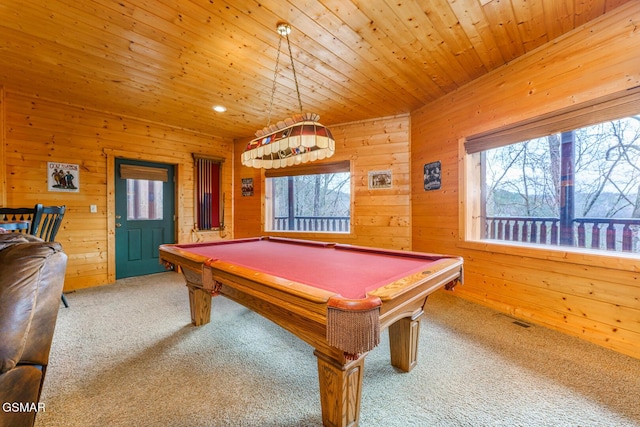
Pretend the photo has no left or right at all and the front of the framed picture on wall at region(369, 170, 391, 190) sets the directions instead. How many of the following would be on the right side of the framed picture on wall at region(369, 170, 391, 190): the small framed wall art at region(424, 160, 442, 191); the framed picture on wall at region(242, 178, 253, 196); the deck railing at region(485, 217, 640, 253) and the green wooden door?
2

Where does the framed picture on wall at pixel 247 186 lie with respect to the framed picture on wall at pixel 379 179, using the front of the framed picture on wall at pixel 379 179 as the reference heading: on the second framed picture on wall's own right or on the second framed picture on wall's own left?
on the second framed picture on wall's own right

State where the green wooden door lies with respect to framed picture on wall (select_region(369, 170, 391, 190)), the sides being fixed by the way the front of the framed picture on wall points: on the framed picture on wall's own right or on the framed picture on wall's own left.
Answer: on the framed picture on wall's own right

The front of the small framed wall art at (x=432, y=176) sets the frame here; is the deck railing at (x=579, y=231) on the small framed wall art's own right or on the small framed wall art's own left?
on the small framed wall art's own left

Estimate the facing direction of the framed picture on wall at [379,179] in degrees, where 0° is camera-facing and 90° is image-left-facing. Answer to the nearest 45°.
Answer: approximately 0°

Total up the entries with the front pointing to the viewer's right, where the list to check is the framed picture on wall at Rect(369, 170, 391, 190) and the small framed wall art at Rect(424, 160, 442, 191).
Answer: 0

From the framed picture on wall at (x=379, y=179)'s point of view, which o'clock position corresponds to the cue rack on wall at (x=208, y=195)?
The cue rack on wall is roughly at 3 o'clock from the framed picture on wall.

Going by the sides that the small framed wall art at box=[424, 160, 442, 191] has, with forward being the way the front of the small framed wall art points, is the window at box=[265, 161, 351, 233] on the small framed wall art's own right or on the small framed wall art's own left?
on the small framed wall art's own right

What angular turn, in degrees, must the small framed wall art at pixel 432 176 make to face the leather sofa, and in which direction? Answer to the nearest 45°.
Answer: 0° — it already faces it

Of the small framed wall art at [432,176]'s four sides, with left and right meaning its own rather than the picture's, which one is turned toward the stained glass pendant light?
front

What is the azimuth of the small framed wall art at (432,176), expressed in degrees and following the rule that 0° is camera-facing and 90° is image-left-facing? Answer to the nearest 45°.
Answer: approximately 45°

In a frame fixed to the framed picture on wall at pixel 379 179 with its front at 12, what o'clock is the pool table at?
The pool table is roughly at 12 o'clock from the framed picture on wall.

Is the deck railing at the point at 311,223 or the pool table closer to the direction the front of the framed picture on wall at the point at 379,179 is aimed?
the pool table

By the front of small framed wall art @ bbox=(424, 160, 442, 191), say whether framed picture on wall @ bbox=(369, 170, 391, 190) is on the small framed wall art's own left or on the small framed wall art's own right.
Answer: on the small framed wall art's own right

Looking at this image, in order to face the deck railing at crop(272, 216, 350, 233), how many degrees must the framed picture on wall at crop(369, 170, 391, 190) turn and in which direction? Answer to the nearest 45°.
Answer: approximately 135° to its right
